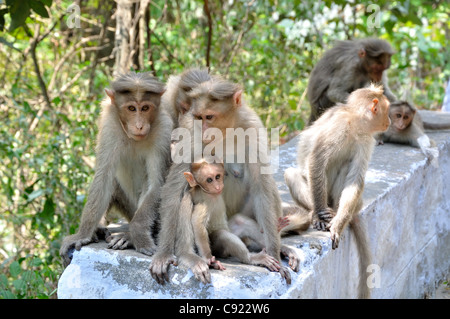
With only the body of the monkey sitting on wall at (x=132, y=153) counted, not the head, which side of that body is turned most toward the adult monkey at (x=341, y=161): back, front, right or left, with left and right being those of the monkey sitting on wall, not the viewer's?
left

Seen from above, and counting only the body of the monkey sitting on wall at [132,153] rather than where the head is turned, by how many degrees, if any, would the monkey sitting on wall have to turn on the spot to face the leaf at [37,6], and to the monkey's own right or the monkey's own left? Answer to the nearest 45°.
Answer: approximately 135° to the monkey's own right

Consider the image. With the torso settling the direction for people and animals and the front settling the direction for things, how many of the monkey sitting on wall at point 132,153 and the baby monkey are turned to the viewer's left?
0

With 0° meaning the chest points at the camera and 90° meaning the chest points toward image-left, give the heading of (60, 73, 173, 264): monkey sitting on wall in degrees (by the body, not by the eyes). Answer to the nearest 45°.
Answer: approximately 0°

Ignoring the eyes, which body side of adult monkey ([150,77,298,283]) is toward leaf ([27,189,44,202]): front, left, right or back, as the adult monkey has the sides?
right

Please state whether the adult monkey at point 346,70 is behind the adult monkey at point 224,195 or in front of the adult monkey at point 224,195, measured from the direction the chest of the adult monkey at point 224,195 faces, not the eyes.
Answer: behind

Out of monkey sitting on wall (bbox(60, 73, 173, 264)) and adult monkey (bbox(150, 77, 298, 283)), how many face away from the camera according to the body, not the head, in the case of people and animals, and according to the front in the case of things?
0

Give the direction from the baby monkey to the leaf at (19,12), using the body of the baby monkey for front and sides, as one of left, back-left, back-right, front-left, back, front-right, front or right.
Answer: back

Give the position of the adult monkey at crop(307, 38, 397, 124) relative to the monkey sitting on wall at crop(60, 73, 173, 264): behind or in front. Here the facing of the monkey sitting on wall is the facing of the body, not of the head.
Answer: behind

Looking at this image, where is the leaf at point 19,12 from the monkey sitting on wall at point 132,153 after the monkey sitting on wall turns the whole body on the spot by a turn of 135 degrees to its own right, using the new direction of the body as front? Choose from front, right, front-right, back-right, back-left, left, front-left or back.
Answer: front

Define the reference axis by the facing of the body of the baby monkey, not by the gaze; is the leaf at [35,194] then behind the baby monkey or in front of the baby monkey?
behind
